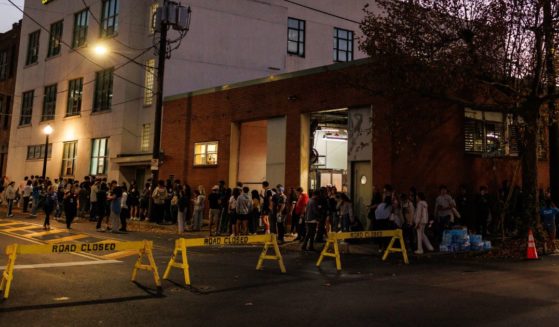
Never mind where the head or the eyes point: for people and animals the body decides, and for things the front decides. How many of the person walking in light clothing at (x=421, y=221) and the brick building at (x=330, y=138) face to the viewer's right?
0

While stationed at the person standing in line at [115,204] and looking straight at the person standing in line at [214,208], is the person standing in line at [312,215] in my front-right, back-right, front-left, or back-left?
front-right

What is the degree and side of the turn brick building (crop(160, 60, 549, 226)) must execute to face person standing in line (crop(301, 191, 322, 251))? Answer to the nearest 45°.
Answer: approximately 45° to its left

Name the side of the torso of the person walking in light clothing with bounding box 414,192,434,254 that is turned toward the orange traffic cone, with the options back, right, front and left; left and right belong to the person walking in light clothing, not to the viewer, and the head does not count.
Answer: back

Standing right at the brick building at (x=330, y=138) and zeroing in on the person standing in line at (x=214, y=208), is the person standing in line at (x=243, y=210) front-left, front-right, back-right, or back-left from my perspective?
front-left

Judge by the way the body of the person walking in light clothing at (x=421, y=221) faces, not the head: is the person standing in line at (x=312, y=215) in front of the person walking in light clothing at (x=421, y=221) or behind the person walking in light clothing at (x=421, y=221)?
in front

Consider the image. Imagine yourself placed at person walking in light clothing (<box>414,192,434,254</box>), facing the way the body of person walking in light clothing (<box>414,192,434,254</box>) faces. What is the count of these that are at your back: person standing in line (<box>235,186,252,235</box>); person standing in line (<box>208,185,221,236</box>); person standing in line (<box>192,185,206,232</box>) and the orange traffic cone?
1

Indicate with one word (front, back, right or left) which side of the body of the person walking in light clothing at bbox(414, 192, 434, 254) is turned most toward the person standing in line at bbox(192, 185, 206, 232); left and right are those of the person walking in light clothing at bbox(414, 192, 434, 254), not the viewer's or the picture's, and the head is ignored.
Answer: front

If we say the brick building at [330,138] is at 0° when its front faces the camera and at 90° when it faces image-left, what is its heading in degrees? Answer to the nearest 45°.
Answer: approximately 45°

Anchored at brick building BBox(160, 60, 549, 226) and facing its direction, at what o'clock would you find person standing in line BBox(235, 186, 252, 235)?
The person standing in line is roughly at 12 o'clock from the brick building.

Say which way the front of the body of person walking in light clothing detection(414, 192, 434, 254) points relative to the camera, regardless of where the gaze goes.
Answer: to the viewer's left

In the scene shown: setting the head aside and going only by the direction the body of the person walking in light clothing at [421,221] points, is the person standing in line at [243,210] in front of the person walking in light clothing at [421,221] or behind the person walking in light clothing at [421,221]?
in front

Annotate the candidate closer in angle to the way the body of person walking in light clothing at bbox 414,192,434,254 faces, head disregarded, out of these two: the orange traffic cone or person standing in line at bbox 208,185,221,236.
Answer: the person standing in line

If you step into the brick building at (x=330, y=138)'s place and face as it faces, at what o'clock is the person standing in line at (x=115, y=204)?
The person standing in line is roughly at 1 o'clock from the brick building.
